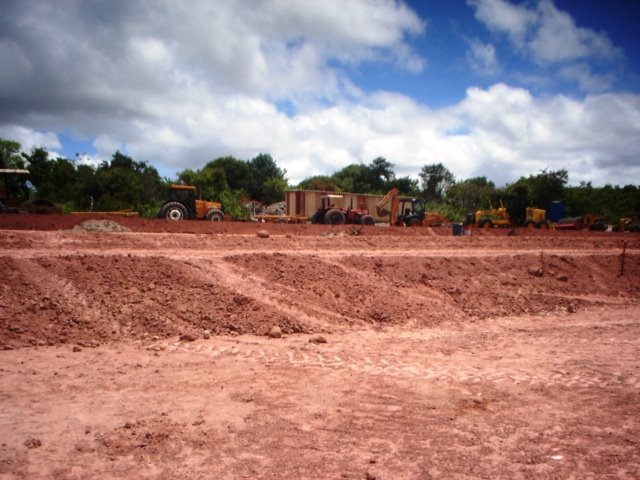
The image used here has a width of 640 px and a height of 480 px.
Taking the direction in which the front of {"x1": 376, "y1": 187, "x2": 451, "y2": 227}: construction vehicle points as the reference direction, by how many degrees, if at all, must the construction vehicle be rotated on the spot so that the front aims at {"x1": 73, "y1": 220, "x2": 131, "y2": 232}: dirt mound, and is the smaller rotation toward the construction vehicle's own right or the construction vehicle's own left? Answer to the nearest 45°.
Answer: approximately 135° to the construction vehicle's own right

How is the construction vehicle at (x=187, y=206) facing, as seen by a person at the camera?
facing to the right of the viewer

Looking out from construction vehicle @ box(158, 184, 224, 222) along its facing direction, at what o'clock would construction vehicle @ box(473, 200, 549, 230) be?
construction vehicle @ box(473, 200, 549, 230) is roughly at 12 o'clock from construction vehicle @ box(158, 184, 224, 222).

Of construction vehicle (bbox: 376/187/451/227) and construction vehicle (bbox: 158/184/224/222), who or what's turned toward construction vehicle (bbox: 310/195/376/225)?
construction vehicle (bbox: 158/184/224/222)

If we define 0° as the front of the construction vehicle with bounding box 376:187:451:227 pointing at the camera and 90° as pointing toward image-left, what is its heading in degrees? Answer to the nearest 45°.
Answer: approximately 270°

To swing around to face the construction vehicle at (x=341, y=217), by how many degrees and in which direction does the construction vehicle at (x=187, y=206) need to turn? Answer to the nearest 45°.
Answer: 0° — it already faces it

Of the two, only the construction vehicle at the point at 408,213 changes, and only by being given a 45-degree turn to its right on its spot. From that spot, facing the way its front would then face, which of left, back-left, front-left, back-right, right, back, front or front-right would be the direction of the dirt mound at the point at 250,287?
front-right

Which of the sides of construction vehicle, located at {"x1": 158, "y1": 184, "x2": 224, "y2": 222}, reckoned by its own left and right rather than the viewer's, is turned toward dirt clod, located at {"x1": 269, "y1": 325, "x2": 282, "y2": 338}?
right
